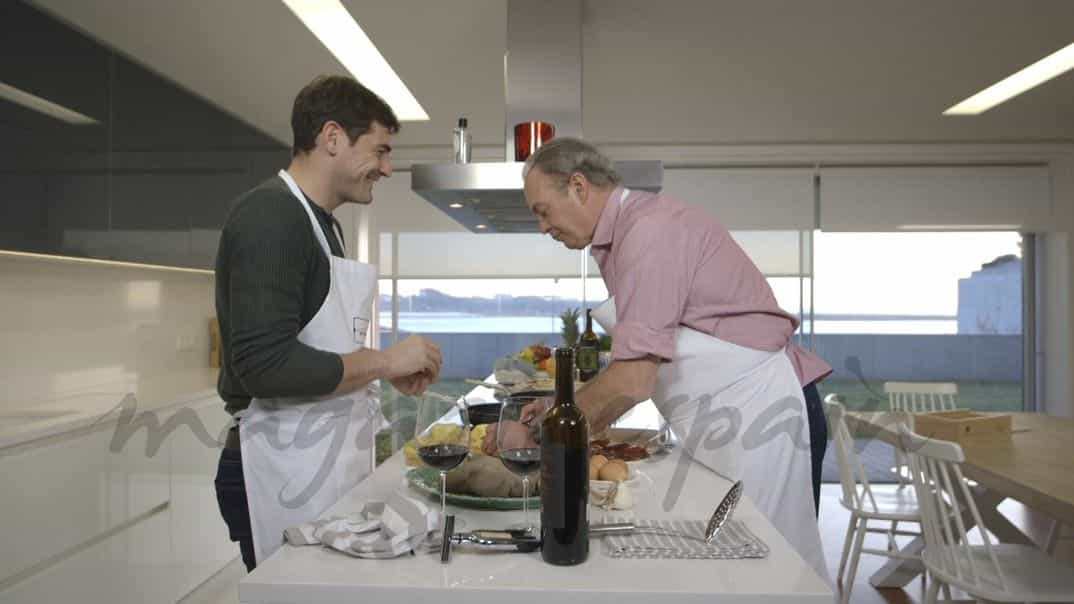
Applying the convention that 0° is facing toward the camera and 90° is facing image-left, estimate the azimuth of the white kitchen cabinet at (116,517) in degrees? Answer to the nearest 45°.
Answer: approximately 315°

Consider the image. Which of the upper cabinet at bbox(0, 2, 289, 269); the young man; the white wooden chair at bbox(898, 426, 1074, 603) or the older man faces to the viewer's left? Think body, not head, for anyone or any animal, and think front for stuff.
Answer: the older man

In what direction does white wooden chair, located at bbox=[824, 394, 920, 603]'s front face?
to the viewer's right

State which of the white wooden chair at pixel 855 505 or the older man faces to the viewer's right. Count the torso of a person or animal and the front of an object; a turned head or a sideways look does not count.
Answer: the white wooden chair

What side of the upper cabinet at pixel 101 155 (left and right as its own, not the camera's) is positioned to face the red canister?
front

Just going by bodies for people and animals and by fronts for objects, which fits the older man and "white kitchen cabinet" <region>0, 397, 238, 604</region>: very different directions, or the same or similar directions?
very different directions

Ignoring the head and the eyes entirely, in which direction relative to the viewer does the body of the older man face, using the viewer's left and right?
facing to the left of the viewer

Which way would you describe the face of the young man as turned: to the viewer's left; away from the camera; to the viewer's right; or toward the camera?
to the viewer's right

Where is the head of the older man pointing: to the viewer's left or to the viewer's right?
to the viewer's left

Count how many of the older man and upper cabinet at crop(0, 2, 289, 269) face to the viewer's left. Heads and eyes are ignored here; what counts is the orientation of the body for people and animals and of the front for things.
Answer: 1

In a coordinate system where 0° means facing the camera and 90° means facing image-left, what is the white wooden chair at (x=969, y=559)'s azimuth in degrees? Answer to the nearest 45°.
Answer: approximately 225°

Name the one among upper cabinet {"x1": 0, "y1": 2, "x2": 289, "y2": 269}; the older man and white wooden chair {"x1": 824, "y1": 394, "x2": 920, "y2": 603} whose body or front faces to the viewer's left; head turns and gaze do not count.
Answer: the older man

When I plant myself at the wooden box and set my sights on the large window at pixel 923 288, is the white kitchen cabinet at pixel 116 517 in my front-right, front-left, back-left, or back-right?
back-left

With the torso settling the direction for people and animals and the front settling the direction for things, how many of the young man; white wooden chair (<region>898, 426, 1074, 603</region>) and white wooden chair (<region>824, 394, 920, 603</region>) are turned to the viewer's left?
0

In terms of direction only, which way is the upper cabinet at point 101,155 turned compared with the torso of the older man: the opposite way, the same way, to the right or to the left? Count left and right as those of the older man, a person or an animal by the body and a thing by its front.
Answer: the opposite way

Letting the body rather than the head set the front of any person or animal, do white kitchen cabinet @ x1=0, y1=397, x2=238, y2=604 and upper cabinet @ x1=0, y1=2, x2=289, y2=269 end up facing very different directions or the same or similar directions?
same or similar directions

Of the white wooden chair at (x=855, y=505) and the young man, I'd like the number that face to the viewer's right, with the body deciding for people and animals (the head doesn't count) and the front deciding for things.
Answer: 2
